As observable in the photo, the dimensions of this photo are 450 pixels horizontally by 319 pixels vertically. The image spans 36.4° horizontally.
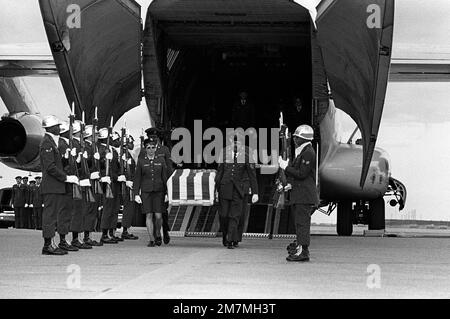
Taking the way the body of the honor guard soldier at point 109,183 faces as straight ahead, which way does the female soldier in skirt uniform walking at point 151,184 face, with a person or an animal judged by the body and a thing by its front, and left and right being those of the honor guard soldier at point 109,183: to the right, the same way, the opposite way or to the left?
to the right

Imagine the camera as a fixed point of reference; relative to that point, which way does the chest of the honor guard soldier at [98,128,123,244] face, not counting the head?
to the viewer's right

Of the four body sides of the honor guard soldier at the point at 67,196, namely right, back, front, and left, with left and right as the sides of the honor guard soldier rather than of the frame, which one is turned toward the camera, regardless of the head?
right

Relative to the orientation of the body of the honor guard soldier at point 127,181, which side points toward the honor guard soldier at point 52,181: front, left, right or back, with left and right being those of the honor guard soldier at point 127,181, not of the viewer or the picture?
right

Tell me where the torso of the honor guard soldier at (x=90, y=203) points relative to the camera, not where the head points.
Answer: to the viewer's right

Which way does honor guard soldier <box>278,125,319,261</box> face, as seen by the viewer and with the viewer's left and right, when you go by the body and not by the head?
facing to the left of the viewer

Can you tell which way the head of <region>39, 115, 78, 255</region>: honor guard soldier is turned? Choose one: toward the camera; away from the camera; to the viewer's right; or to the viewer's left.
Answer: to the viewer's right

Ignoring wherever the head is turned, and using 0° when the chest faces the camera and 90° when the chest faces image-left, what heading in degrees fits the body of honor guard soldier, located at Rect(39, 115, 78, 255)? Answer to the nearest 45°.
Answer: approximately 270°

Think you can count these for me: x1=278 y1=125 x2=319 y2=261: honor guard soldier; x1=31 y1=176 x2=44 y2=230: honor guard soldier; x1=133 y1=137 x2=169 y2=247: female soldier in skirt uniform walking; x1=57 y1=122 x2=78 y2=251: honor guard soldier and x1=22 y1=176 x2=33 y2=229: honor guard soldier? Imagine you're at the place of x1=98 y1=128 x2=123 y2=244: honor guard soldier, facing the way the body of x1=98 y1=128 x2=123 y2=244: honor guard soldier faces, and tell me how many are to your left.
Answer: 2

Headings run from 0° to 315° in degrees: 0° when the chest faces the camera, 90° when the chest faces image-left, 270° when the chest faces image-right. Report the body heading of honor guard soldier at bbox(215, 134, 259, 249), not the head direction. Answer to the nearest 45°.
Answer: approximately 0°

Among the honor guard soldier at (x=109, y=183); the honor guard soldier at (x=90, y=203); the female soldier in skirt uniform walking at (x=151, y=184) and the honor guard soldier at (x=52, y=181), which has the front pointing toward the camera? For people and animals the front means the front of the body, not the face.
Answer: the female soldier in skirt uniform walking at (x=151, y=184)

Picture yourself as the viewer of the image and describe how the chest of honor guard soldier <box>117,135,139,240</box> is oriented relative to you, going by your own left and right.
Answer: facing to the right of the viewer

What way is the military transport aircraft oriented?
away from the camera
